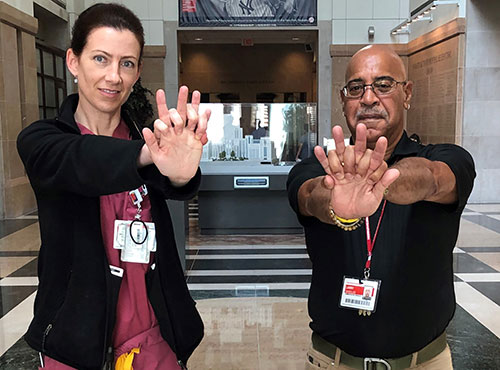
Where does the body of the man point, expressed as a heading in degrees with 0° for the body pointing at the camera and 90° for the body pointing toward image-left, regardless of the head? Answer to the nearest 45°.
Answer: approximately 0°

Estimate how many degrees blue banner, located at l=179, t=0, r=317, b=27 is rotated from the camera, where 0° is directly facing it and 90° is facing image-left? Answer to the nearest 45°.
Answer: approximately 0°

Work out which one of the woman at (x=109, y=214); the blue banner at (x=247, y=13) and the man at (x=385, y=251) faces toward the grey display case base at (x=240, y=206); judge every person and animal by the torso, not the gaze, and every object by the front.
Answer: the blue banner

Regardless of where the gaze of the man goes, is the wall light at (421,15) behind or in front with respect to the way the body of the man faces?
behind

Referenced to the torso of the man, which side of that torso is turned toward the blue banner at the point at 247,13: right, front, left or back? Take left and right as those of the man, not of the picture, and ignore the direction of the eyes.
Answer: back

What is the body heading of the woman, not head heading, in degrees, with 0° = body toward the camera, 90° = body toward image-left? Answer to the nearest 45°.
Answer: approximately 315°

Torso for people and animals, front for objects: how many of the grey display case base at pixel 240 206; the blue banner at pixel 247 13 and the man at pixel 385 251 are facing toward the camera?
3
